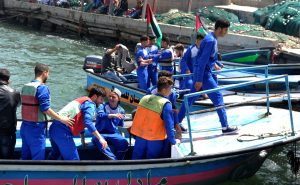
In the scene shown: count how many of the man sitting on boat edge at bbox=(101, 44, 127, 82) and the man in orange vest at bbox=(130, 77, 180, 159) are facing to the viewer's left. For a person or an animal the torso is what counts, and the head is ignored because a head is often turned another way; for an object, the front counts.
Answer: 0

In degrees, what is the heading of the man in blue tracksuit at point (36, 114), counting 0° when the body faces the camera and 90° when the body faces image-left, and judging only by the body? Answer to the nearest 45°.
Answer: approximately 225°

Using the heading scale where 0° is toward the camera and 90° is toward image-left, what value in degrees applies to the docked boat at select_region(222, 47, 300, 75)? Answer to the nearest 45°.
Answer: approximately 90°

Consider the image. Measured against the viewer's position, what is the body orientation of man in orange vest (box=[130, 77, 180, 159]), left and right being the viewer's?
facing away from the viewer and to the right of the viewer

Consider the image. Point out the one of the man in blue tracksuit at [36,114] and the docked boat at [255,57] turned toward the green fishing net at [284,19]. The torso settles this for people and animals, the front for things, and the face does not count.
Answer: the man in blue tracksuit

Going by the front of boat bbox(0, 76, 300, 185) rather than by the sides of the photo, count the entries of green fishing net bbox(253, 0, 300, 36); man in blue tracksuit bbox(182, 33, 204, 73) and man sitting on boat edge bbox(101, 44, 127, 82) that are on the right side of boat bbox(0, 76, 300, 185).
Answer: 0

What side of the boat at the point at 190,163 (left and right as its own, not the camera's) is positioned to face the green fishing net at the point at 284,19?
left

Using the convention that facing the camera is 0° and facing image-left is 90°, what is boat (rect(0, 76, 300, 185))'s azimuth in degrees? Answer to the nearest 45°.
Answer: approximately 270°

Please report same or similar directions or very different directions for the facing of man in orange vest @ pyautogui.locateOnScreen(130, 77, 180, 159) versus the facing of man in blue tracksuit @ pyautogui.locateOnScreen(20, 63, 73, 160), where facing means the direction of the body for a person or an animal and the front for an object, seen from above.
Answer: same or similar directions

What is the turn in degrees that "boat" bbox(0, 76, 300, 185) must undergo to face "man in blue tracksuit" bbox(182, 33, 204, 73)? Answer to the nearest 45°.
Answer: approximately 90° to its left

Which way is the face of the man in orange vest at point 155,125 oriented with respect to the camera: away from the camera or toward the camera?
away from the camera
